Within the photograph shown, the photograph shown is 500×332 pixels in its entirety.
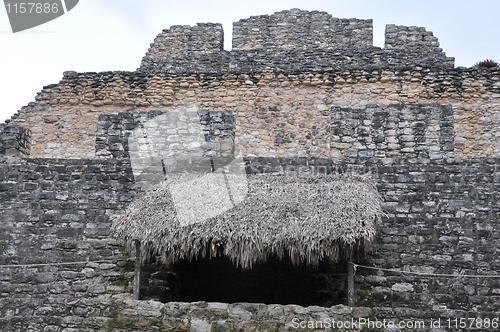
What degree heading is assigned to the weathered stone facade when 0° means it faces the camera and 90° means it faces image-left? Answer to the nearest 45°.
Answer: approximately 0°
